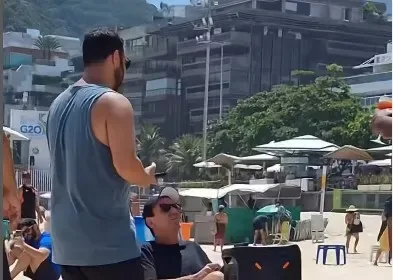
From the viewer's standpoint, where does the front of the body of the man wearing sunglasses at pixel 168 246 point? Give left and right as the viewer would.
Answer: facing the viewer and to the right of the viewer

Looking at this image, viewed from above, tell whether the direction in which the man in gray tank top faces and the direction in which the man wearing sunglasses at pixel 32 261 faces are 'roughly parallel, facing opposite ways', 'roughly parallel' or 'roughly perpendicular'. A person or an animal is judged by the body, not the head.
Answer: roughly parallel, facing opposite ways

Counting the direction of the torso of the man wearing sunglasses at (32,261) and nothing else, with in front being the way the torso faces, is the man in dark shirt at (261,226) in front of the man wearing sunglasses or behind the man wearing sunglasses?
behind

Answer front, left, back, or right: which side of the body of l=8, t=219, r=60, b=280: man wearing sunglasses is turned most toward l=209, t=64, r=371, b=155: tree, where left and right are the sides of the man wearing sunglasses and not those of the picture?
back

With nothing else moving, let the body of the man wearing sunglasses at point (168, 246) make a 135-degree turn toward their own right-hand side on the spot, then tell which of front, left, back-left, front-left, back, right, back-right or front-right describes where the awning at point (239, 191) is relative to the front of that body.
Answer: right

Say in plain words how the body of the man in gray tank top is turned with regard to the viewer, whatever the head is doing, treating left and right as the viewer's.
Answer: facing away from the viewer and to the right of the viewer
